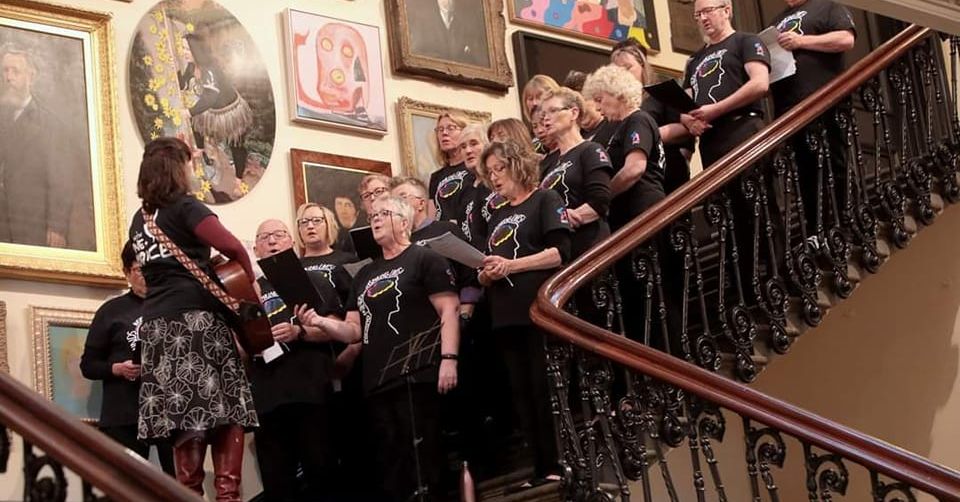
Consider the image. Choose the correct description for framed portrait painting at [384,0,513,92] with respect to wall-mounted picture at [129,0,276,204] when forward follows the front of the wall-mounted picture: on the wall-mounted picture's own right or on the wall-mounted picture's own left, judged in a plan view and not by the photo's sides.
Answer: on the wall-mounted picture's own left

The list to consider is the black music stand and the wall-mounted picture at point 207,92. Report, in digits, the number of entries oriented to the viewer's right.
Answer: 0

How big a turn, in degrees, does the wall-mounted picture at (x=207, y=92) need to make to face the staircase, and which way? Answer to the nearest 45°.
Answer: approximately 45° to its left

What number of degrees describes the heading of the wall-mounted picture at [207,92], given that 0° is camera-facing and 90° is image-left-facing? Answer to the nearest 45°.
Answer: approximately 0°
